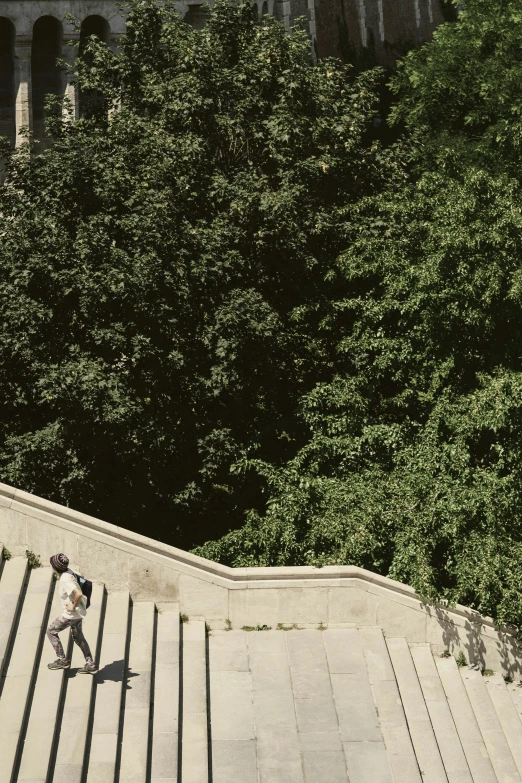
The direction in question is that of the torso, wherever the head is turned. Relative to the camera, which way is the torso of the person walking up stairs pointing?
to the viewer's left

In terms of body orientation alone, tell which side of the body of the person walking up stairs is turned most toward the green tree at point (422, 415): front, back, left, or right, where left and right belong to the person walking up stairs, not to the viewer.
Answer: back

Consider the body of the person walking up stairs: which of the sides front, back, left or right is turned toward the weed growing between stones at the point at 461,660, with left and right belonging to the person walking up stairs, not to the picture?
back
